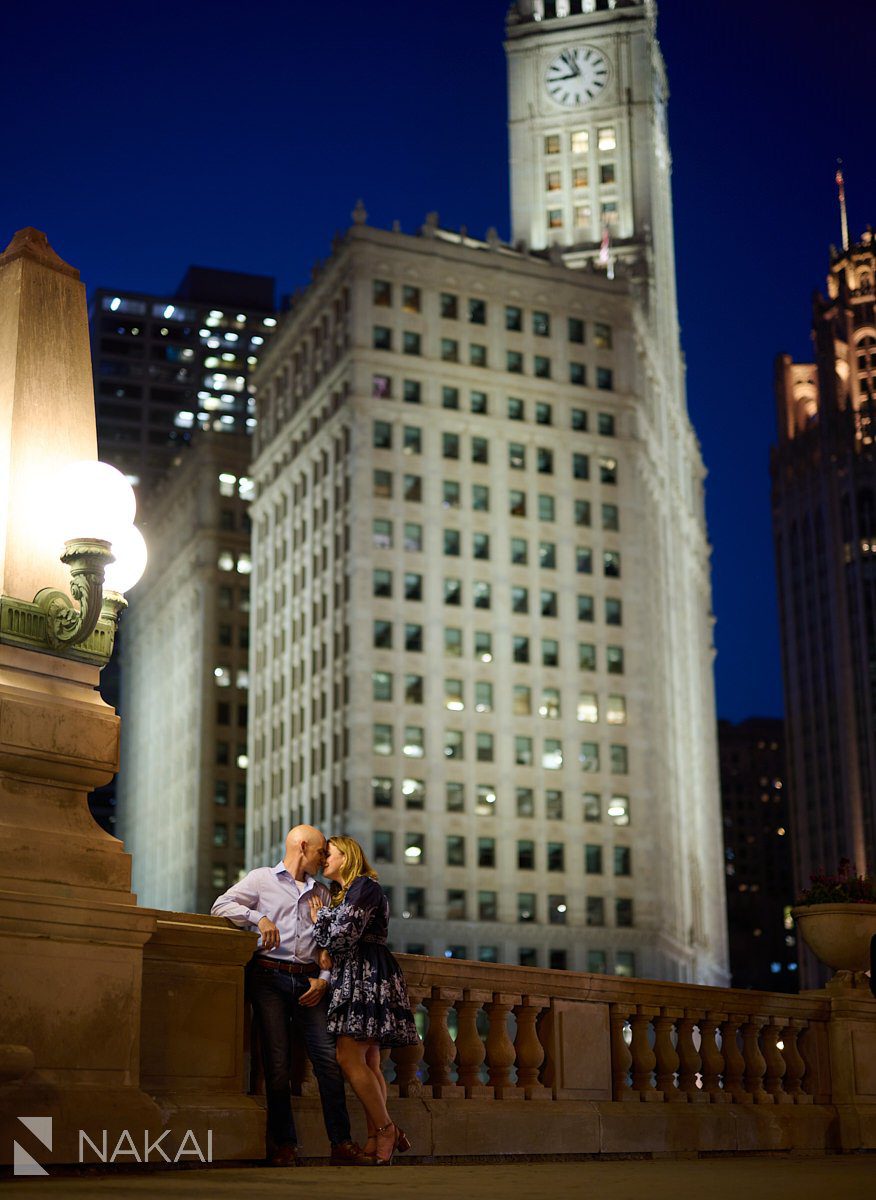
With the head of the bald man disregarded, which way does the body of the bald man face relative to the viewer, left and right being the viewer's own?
facing the viewer and to the right of the viewer

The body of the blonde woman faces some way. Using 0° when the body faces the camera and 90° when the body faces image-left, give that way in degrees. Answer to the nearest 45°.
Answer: approximately 90°

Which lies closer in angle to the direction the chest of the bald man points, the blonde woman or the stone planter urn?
the blonde woman

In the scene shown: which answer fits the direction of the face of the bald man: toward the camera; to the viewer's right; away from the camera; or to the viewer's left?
to the viewer's right

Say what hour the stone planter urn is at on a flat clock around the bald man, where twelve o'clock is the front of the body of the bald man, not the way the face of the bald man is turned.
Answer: The stone planter urn is roughly at 9 o'clock from the bald man.

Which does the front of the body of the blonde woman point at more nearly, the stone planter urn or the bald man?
the bald man

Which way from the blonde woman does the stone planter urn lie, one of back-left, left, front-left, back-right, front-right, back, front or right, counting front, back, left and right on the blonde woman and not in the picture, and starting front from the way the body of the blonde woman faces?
back-right
